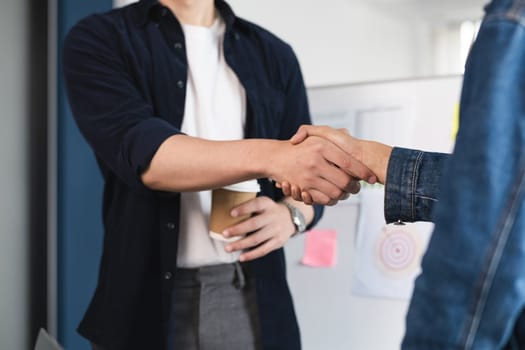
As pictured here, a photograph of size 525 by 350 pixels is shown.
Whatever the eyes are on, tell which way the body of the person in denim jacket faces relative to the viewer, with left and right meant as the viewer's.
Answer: facing away from the viewer and to the left of the viewer

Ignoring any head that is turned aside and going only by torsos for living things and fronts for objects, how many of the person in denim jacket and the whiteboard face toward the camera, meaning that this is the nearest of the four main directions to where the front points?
1

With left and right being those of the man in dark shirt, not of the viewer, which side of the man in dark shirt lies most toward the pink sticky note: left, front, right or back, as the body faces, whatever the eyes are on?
left

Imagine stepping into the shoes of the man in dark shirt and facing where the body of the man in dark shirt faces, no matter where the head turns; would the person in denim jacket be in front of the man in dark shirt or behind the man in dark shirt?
in front

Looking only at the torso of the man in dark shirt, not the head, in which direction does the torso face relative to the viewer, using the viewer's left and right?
facing the viewer and to the right of the viewer

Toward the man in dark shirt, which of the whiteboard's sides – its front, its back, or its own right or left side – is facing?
front

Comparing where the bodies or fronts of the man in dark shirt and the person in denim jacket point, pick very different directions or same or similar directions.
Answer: very different directions

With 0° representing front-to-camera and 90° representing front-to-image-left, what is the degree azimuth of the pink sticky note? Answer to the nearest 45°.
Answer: approximately 0°

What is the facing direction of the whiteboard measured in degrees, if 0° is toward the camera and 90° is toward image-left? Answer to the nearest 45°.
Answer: approximately 0°

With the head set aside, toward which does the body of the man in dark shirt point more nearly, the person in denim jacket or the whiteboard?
the person in denim jacket

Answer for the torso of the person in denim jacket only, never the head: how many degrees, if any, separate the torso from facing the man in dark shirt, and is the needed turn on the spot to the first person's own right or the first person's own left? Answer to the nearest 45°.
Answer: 0° — they already face them

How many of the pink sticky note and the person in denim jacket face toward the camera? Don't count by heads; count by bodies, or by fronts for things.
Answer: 1

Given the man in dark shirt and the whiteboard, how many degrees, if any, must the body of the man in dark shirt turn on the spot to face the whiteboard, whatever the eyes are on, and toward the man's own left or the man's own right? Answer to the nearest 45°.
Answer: approximately 90° to the man's own left

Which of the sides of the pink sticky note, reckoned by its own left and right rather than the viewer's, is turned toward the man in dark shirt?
front
